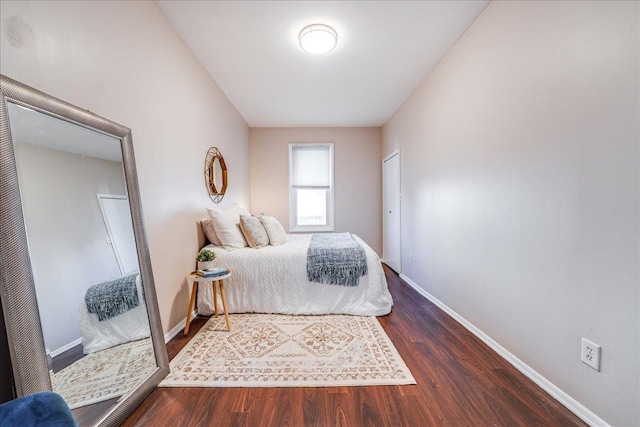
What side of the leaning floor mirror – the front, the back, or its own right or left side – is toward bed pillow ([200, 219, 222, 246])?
left

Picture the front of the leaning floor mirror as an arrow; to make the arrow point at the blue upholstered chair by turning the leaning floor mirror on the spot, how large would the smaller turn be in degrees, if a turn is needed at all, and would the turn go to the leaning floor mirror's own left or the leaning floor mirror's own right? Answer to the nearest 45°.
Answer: approximately 45° to the leaning floor mirror's own right

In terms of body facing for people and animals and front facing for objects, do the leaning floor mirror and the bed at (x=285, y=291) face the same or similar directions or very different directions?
same or similar directions

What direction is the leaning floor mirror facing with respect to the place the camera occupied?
facing the viewer and to the right of the viewer

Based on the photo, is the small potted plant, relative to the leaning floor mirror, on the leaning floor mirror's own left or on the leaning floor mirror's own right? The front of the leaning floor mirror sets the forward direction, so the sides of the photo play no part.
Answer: on the leaning floor mirror's own left

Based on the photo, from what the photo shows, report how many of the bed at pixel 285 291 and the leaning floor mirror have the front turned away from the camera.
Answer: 0

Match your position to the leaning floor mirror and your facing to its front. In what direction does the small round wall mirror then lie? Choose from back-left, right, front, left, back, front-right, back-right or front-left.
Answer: left
